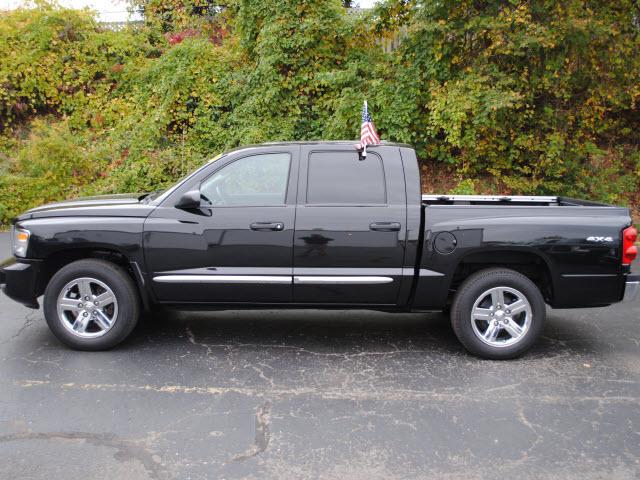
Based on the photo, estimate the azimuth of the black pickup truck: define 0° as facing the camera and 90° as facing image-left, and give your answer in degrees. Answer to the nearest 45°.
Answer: approximately 90°
